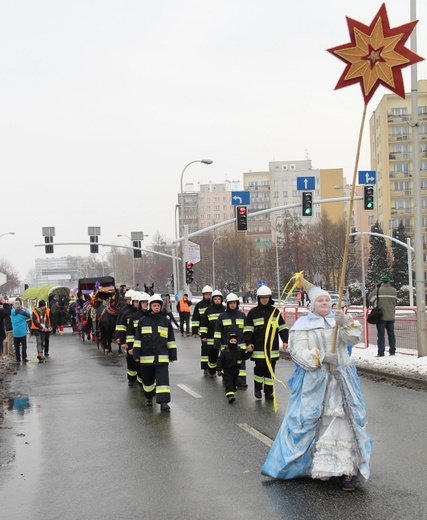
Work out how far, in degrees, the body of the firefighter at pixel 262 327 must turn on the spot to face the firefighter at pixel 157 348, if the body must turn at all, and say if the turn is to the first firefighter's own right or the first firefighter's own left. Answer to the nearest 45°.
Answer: approximately 90° to the first firefighter's own right

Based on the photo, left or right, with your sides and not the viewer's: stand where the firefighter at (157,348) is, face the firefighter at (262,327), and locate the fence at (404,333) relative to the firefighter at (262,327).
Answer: left

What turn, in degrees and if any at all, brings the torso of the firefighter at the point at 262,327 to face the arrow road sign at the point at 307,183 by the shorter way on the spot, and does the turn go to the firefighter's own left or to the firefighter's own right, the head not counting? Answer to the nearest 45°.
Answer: approximately 180°

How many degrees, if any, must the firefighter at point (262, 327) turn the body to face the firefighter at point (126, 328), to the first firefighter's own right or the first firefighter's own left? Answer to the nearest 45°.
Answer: approximately 135° to the first firefighter's own right

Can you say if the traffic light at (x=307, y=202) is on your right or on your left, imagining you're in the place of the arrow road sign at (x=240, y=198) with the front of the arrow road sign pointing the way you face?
on your left

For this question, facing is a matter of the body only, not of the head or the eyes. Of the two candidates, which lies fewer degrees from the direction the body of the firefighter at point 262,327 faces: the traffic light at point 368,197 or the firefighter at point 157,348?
the firefighter

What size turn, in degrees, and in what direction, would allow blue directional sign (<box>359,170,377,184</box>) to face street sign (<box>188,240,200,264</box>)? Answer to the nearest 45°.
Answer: approximately 135° to its right

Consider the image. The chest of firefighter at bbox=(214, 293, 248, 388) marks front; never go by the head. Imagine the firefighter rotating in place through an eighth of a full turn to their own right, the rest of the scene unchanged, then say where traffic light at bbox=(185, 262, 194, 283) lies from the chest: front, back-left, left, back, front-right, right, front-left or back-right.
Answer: back-right

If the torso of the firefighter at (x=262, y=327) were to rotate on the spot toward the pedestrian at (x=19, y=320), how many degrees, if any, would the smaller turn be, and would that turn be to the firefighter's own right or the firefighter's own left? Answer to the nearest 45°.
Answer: approximately 135° to the firefighter's own right

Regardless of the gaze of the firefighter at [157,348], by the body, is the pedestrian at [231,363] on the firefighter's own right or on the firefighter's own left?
on the firefighter's own left

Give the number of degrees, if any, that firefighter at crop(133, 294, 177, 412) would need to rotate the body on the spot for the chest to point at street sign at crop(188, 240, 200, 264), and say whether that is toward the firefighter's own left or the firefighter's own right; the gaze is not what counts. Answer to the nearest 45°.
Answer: approximately 180°
